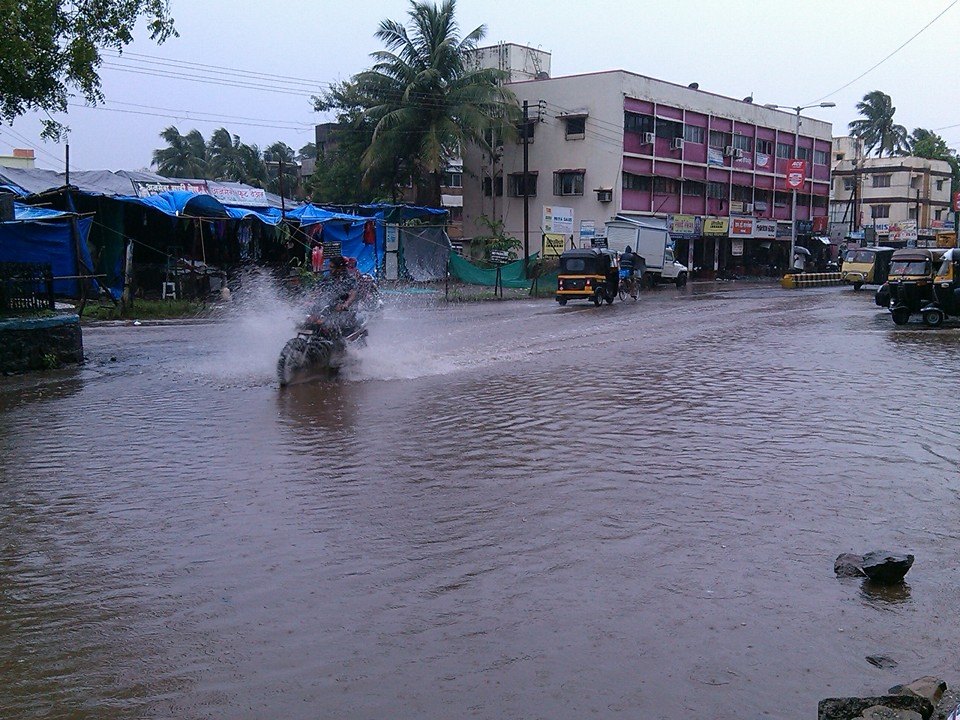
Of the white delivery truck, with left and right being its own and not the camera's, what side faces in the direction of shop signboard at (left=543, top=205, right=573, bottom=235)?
back

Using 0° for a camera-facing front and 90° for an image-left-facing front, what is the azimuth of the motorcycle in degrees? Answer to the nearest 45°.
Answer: approximately 45°

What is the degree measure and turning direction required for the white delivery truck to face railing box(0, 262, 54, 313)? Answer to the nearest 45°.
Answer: approximately 135° to its right

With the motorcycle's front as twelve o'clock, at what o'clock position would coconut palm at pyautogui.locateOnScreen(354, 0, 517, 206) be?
The coconut palm is roughly at 5 o'clock from the motorcycle.

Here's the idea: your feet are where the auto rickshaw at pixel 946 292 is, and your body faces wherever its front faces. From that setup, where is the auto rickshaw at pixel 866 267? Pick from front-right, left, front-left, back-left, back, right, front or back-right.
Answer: right

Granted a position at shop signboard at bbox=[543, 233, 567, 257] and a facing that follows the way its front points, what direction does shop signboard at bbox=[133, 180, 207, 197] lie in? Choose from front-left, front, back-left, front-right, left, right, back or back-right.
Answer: front-right

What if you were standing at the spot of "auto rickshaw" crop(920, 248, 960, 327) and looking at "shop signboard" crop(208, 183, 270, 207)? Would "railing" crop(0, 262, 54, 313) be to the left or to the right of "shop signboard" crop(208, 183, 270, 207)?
left

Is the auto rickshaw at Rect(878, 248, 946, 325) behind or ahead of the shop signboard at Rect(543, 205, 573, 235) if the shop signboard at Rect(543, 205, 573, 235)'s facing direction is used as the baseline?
ahead

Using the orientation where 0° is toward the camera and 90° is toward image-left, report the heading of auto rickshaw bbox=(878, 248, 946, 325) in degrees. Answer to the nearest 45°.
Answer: approximately 45°

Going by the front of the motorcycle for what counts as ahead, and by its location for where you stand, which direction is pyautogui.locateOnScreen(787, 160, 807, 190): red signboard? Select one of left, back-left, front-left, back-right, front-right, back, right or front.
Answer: back

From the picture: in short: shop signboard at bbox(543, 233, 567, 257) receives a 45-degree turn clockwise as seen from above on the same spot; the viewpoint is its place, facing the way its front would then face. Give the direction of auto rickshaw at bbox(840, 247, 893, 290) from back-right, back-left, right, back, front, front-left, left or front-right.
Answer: back-left
